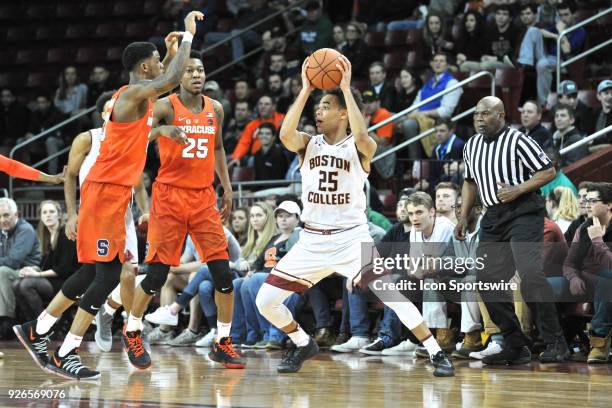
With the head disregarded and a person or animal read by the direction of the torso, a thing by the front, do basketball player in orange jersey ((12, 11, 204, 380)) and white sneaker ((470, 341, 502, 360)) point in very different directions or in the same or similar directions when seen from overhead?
very different directions

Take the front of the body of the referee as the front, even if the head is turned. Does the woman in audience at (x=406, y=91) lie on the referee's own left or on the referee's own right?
on the referee's own right

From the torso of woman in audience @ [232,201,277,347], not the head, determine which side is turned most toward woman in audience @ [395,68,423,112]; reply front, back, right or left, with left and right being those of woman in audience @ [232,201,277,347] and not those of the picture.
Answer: back

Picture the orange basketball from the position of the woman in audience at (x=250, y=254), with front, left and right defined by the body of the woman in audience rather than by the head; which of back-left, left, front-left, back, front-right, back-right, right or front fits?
front-left

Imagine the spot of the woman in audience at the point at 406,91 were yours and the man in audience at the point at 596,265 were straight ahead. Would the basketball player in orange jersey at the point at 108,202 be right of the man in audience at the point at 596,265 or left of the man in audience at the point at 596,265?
right

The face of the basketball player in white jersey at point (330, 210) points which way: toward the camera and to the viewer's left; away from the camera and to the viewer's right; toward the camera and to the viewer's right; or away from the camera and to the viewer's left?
toward the camera and to the viewer's left

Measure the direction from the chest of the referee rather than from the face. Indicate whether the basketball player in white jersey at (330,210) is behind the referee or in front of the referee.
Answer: in front

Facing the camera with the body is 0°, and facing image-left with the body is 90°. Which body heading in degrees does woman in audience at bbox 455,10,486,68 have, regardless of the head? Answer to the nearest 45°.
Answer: approximately 45°

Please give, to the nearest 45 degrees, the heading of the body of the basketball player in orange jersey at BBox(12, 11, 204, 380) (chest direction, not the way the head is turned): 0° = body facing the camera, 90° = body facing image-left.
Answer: approximately 270°

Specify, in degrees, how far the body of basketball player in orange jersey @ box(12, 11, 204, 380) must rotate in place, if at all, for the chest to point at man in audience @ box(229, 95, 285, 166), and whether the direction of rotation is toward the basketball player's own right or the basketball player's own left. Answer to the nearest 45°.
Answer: approximately 90° to the basketball player's own left

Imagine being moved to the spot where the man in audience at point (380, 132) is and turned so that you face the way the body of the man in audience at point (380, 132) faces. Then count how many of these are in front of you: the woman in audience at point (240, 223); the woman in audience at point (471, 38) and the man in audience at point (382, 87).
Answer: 1

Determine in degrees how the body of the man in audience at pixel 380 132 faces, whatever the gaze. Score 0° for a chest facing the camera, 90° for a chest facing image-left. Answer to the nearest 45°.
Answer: approximately 45°
